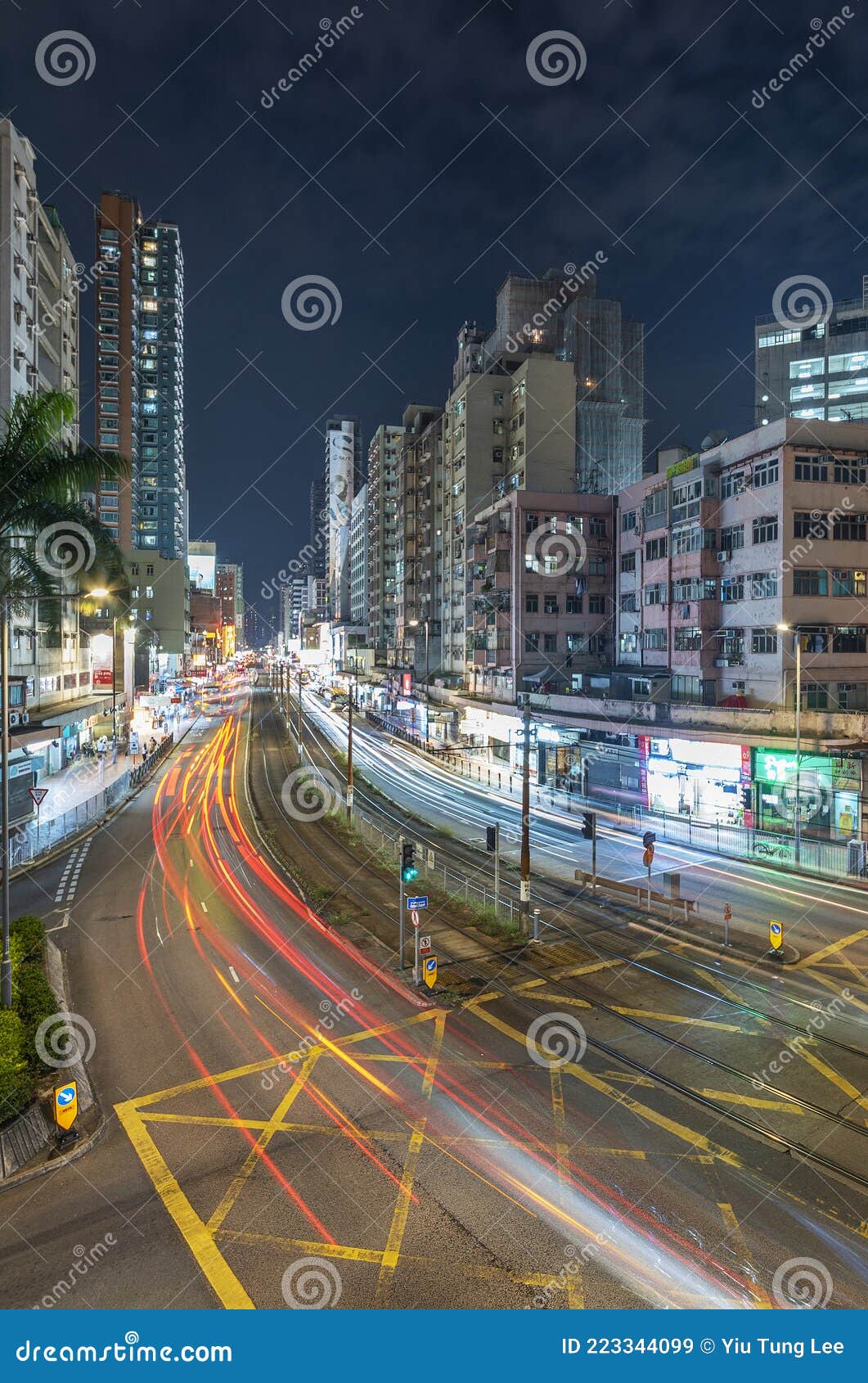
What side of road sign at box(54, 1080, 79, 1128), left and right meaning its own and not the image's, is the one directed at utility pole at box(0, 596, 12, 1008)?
back

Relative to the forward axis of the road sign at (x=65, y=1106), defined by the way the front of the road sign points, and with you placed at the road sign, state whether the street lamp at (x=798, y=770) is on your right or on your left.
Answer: on your left

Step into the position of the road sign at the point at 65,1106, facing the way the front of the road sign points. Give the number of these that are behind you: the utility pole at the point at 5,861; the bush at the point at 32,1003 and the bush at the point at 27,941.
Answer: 3

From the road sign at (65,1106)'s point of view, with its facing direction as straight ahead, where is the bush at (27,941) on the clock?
The bush is roughly at 6 o'clock from the road sign.

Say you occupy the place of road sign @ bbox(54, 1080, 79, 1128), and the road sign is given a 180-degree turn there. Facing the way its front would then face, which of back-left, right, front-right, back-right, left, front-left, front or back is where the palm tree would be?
front

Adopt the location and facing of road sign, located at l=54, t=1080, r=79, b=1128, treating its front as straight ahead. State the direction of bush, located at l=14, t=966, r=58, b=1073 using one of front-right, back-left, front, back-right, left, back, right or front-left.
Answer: back

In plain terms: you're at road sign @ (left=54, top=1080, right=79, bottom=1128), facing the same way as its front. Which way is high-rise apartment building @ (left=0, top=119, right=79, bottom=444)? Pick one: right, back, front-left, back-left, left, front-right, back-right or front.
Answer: back

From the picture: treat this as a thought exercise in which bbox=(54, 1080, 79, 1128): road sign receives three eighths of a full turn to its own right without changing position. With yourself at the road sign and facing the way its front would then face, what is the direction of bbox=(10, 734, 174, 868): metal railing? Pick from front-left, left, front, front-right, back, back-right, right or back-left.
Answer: front-right

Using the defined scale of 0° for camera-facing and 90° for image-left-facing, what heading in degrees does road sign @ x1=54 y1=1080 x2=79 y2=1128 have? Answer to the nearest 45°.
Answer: approximately 0°
